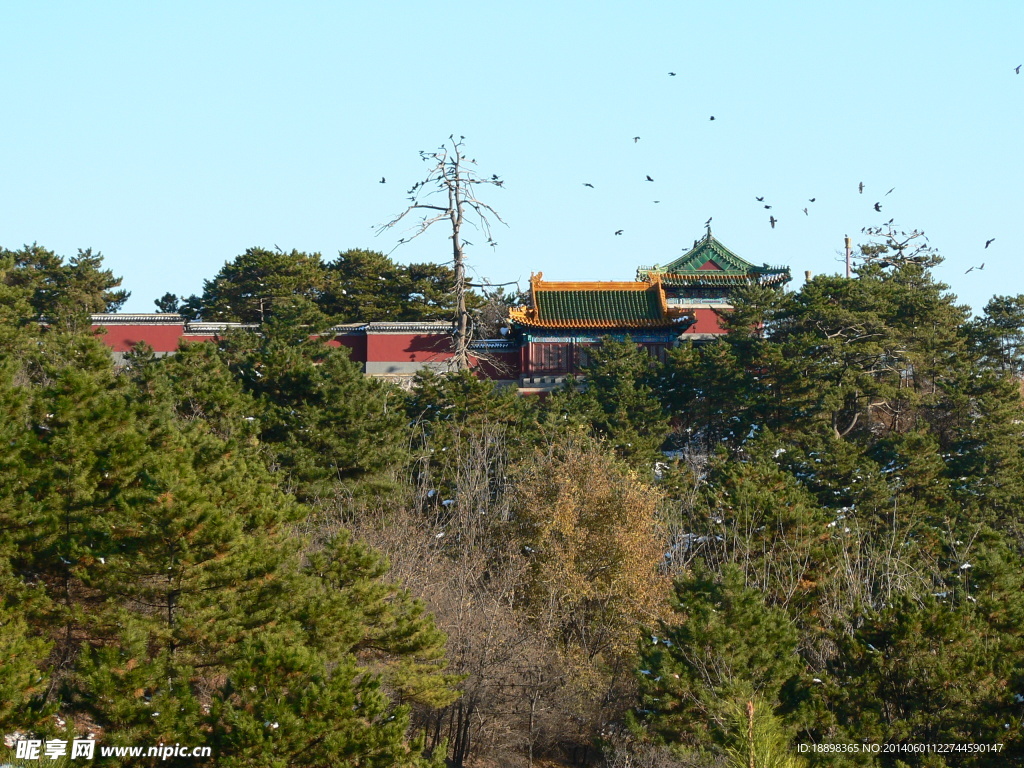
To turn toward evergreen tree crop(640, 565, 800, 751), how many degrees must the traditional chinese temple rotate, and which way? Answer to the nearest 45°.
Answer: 0° — it already faces it

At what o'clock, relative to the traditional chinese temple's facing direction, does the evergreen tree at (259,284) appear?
The evergreen tree is roughly at 4 o'clock from the traditional chinese temple.

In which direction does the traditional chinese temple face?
toward the camera

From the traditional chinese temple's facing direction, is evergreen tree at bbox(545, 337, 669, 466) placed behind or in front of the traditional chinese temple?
in front

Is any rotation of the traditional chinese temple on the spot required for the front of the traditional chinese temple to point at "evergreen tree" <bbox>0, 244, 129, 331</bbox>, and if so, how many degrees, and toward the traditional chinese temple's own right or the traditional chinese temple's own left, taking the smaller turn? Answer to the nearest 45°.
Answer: approximately 90° to the traditional chinese temple's own right
